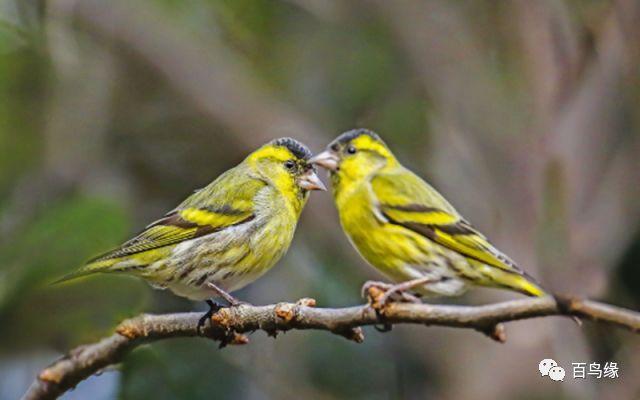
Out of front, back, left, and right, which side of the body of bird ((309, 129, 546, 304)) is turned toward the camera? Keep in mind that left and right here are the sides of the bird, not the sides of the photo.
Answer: left

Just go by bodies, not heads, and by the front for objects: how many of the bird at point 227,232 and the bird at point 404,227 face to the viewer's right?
1

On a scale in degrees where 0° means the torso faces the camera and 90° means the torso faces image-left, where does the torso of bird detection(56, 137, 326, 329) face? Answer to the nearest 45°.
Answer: approximately 270°

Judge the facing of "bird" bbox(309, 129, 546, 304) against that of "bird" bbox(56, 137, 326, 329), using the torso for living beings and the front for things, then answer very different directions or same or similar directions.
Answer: very different directions
